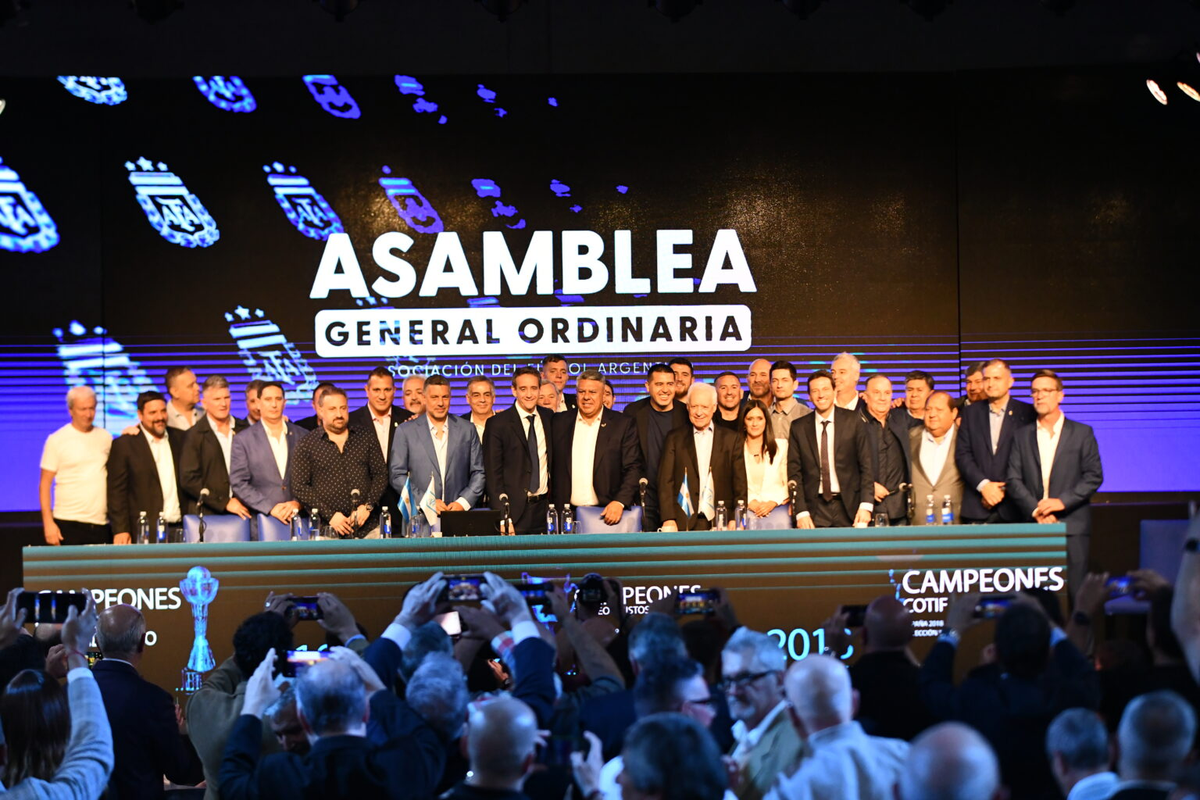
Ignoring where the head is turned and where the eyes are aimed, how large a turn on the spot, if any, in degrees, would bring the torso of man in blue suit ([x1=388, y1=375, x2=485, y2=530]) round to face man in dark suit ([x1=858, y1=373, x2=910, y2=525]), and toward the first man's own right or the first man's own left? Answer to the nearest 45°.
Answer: approximately 90° to the first man's own left

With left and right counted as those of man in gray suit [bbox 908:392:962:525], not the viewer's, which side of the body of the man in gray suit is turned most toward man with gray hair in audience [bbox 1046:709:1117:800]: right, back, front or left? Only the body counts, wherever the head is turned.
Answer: front

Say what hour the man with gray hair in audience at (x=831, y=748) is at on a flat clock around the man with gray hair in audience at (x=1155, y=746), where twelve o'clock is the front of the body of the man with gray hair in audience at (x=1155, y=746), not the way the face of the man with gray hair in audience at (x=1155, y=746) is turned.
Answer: the man with gray hair in audience at (x=831, y=748) is roughly at 9 o'clock from the man with gray hair in audience at (x=1155, y=746).

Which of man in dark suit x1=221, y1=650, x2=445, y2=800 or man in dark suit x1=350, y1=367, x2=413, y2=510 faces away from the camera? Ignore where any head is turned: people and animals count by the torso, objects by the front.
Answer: man in dark suit x1=221, y1=650, x2=445, y2=800

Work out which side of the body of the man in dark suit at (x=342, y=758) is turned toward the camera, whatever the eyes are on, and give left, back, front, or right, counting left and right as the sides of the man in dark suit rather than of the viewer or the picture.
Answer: back

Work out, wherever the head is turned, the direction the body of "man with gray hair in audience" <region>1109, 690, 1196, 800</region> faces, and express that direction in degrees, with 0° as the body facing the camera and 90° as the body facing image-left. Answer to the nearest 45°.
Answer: approximately 180°

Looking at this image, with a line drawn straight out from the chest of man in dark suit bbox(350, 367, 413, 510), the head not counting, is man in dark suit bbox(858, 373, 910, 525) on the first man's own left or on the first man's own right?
on the first man's own left

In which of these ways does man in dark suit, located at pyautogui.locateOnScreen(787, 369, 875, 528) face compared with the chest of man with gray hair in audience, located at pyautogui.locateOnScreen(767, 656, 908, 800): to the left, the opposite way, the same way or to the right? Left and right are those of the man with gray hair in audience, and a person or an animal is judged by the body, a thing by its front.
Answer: the opposite way

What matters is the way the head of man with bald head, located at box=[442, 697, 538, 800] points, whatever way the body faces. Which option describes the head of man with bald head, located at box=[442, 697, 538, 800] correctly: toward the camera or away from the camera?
away from the camera

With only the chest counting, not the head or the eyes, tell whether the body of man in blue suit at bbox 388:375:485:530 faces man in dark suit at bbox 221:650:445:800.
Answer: yes

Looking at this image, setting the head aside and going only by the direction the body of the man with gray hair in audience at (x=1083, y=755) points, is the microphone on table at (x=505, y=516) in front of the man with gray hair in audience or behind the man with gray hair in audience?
in front

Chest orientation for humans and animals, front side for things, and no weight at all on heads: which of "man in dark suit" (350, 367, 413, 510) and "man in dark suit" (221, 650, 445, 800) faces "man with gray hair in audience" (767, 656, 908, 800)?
"man in dark suit" (350, 367, 413, 510)

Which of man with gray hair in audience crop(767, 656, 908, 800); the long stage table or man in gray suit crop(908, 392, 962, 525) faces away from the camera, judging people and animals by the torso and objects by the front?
the man with gray hair in audience

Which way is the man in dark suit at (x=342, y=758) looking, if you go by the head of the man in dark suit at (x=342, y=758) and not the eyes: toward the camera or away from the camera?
away from the camera

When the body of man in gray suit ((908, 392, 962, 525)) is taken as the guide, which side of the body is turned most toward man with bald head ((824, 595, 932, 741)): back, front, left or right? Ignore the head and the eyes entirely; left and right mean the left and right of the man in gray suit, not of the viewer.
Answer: front

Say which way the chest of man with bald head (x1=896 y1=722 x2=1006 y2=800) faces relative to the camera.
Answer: away from the camera
